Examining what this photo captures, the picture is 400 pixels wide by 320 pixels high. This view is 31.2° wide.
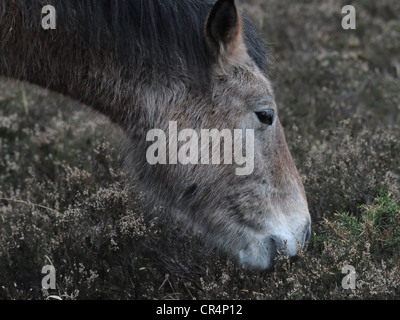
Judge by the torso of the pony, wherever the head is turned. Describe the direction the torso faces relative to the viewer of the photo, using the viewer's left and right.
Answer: facing to the right of the viewer
